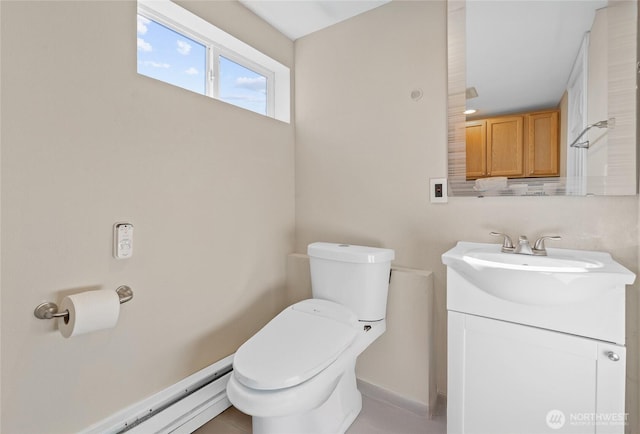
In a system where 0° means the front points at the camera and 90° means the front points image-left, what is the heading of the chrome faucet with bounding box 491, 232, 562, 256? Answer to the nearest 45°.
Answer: approximately 0°

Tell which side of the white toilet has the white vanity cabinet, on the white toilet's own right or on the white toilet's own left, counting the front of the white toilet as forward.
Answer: on the white toilet's own left

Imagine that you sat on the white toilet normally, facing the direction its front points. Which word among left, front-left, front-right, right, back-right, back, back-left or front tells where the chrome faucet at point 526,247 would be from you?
back-left

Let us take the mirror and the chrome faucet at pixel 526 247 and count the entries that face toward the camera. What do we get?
2

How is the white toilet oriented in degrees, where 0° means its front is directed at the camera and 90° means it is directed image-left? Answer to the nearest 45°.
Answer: approximately 45°

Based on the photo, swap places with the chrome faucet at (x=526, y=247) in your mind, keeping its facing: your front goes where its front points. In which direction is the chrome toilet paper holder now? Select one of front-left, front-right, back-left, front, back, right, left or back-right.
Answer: front-right

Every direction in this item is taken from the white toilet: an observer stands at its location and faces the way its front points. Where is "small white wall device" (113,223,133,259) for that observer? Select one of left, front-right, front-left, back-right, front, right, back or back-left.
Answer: front-right

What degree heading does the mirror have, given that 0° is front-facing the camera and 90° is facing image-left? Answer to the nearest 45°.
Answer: approximately 0°

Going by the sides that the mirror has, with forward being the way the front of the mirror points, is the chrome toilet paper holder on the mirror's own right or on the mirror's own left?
on the mirror's own right

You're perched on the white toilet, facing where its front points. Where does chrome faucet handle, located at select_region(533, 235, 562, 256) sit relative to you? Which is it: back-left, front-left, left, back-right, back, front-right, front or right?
back-left
